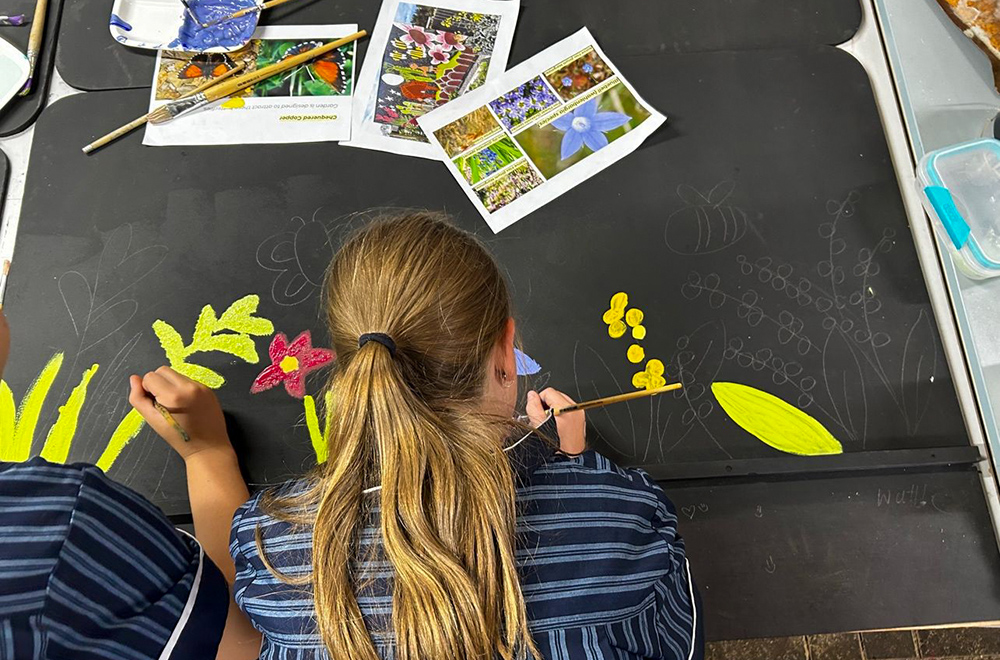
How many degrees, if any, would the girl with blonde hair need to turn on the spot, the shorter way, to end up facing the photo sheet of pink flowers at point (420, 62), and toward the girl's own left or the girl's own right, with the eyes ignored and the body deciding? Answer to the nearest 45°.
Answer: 0° — they already face it

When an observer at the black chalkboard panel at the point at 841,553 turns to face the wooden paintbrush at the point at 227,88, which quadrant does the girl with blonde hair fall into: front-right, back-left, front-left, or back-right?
front-left

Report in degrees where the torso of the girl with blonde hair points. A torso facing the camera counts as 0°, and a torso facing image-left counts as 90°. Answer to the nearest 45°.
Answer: approximately 180°

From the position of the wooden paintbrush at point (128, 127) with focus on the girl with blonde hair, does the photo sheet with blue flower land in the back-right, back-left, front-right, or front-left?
front-left

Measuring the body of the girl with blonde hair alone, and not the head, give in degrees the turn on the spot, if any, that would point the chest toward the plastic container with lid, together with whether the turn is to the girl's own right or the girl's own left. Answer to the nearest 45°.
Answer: approximately 45° to the girl's own right

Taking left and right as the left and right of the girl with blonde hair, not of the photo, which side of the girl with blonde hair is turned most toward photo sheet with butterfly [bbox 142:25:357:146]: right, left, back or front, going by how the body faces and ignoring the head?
front

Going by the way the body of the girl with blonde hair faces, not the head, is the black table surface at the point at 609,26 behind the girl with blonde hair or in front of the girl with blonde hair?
in front

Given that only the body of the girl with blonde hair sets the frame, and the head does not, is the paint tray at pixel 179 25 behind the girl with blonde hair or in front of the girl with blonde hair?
in front
